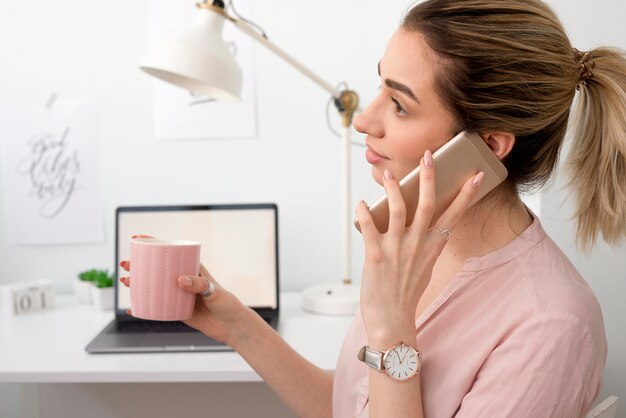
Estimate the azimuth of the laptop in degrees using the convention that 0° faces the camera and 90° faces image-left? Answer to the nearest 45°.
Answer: approximately 0°

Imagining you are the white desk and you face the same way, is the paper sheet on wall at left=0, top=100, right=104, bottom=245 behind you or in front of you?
behind

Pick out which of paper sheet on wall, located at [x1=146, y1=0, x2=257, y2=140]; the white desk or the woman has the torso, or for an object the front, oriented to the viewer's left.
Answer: the woman

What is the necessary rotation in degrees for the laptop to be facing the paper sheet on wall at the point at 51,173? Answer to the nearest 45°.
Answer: approximately 135° to its right

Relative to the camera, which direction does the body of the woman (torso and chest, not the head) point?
to the viewer's left

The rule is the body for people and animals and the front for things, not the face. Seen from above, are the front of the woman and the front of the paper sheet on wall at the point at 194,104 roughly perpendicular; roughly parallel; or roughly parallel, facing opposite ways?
roughly perpendicular
